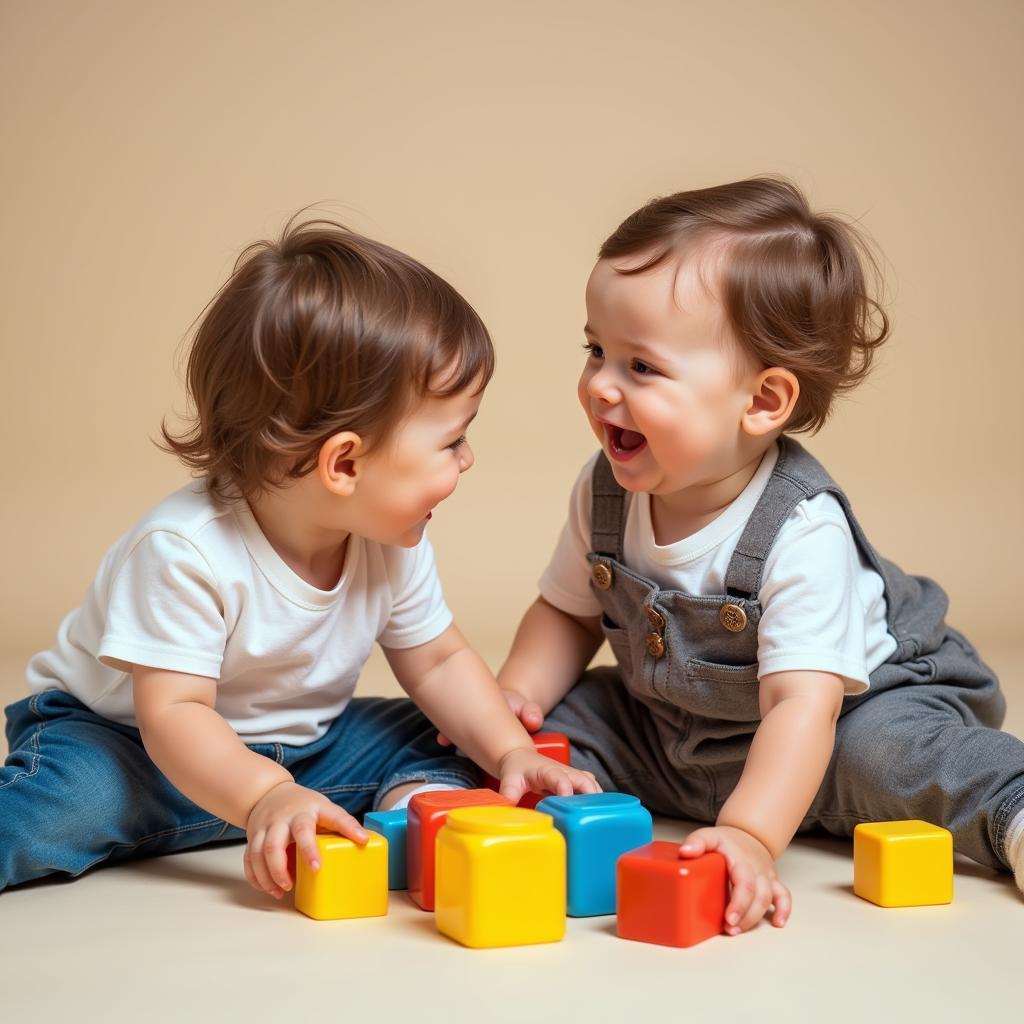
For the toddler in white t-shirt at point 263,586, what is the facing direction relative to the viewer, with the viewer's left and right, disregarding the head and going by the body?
facing the viewer and to the right of the viewer

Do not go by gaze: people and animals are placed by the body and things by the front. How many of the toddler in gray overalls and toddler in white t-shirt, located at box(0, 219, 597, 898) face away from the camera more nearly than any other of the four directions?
0

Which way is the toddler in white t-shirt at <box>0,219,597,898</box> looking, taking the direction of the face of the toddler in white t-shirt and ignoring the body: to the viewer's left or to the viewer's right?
to the viewer's right

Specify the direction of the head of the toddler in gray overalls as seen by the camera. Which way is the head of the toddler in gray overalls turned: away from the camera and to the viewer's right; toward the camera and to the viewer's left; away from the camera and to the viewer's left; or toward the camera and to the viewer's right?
toward the camera and to the viewer's left

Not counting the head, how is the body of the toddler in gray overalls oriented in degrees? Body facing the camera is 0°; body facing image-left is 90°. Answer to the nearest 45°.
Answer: approximately 45°
